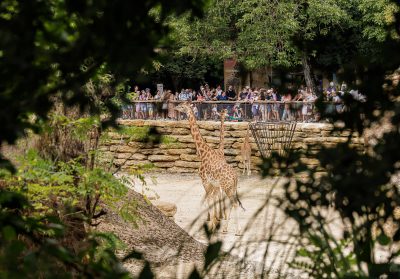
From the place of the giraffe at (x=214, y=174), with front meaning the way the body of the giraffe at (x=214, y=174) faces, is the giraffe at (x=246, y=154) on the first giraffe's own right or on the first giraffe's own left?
on the first giraffe's own right

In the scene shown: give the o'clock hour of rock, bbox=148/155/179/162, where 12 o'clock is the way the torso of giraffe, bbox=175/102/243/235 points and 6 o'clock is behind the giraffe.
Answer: The rock is roughly at 1 o'clock from the giraffe.

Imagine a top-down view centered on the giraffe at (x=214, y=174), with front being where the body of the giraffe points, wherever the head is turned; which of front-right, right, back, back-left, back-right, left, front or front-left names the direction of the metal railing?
front-right

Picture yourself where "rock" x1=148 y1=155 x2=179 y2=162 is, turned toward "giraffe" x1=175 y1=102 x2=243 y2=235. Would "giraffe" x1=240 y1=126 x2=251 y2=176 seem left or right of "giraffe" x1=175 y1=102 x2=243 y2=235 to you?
left

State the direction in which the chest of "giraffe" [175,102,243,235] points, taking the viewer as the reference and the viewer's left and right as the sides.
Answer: facing away from the viewer and to the left of the viewer

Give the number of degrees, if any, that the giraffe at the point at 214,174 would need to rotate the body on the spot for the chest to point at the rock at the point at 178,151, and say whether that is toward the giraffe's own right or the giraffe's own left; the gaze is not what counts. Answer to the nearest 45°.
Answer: approximately 45° to the giraffe's own right
